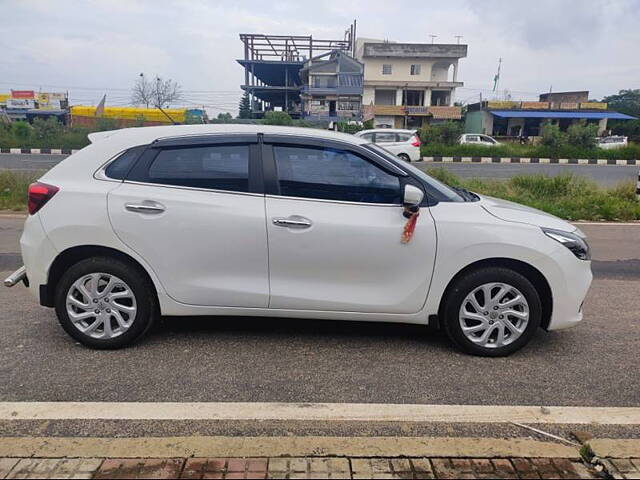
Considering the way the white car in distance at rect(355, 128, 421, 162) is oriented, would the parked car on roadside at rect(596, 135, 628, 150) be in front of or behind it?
behind

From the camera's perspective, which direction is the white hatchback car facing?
to the viewer's right

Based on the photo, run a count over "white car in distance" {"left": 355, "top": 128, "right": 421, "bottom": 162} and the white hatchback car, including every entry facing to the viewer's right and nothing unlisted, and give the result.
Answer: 1

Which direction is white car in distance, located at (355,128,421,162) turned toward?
to the viewer's left

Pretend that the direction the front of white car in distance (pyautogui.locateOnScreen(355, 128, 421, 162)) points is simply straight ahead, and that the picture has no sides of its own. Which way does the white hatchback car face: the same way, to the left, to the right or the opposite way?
the opposite way

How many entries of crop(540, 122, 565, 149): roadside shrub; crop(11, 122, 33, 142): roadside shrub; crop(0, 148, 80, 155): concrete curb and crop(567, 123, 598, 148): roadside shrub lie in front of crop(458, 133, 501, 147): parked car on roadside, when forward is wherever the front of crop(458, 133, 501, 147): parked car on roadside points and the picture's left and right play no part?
2
